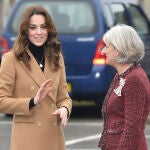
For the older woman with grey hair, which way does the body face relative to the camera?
to the viewer's left

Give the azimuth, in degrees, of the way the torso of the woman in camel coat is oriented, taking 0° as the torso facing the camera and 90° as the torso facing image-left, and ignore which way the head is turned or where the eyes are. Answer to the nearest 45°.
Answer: approximately 315°

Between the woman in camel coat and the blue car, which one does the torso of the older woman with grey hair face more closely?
the woman in camel coat

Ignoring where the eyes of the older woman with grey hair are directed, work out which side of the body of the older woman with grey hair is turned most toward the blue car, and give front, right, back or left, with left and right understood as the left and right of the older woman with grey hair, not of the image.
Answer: right

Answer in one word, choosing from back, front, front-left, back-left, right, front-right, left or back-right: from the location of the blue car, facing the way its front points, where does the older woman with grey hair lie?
back-right

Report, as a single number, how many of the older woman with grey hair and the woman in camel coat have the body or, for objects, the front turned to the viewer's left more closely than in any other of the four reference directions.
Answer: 1

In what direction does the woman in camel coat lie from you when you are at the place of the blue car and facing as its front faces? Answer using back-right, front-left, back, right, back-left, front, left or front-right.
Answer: back-right

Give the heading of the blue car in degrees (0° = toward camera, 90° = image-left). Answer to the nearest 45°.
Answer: approximately 225°
